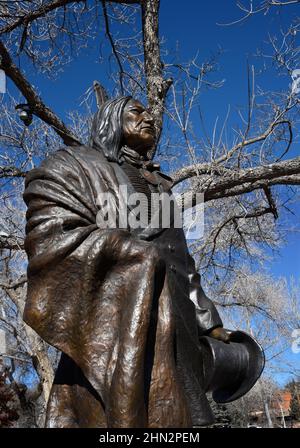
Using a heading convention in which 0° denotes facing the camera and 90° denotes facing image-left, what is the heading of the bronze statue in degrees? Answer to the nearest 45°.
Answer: approximately 315°
